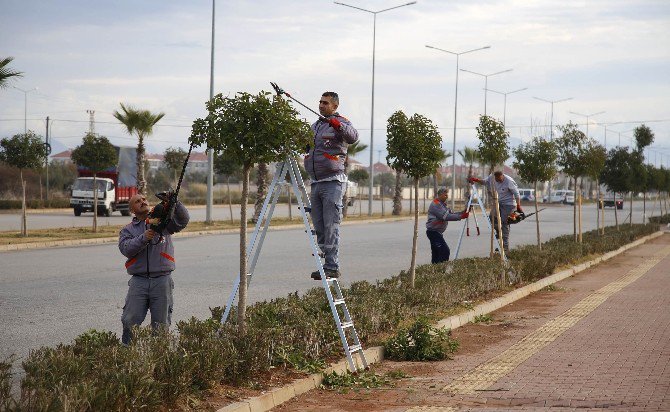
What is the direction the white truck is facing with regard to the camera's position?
facing the viewer and to the left of the viewer

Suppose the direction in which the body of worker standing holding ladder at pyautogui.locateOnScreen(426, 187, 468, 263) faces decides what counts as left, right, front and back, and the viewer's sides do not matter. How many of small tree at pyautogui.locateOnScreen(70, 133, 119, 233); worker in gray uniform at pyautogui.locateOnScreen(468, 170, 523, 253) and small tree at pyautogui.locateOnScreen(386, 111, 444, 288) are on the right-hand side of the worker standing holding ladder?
1

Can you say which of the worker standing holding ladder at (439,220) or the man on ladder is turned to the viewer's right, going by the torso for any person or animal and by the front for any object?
the worker standing holding ladder

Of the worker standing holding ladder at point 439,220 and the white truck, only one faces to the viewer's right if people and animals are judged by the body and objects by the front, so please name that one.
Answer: the worker standing holding ladder

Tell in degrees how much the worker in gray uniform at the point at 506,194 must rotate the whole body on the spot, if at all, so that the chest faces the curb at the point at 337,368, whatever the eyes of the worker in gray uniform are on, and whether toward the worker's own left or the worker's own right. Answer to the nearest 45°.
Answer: approximately 45° to the worker's own left

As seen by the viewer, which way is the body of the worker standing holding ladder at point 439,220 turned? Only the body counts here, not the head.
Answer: to the viewer's right

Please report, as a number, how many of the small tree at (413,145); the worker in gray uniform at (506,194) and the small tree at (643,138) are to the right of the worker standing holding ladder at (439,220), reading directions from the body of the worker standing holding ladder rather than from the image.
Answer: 1

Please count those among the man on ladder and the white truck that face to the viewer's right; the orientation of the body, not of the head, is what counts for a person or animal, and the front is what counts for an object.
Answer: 0

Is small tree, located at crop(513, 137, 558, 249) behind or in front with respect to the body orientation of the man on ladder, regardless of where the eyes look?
behind

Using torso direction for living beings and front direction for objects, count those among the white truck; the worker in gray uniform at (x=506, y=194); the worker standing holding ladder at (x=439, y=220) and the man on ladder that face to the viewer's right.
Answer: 1

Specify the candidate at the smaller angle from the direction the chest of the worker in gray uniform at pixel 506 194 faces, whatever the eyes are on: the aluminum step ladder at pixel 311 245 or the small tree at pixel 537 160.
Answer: the aluminum step ladder

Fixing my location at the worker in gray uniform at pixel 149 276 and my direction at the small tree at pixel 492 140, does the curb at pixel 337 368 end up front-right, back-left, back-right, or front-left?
front-right
